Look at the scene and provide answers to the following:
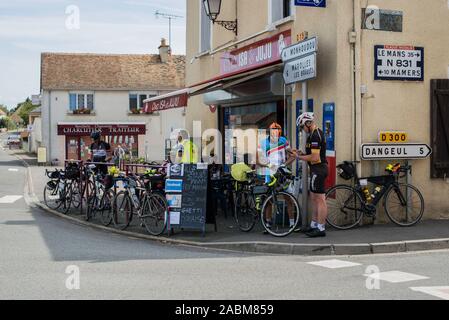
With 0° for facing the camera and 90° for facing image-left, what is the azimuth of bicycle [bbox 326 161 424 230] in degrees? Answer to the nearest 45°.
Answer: approximately 270°

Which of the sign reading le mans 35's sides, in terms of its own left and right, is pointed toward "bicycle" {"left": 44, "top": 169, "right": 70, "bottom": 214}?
right

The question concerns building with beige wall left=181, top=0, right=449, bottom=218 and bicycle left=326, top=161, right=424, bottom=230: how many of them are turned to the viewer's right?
1

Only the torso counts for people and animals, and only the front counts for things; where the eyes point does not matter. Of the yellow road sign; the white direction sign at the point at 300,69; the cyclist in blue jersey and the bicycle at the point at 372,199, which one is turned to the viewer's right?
the bicycle

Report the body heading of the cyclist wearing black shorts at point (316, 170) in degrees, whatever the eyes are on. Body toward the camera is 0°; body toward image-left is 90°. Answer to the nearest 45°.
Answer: approximately 90°

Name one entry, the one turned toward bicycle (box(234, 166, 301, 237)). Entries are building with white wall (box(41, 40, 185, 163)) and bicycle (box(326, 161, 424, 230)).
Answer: the building with white wall

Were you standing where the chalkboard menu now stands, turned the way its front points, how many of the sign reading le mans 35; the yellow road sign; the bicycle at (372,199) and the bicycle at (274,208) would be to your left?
4

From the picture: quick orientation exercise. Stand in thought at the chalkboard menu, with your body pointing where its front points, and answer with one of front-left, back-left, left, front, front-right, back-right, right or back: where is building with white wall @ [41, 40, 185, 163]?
back

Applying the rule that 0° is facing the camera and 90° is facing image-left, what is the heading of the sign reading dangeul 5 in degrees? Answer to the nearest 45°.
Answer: approximately 0°

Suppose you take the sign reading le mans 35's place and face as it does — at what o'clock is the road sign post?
The road sign post is roughly at 2 o'clock from the sign reading le mans 35.
